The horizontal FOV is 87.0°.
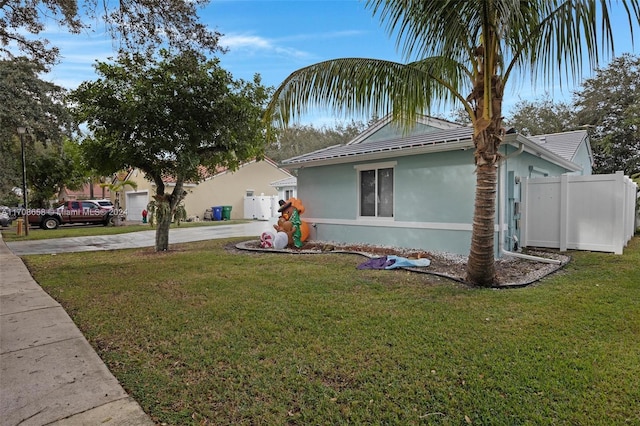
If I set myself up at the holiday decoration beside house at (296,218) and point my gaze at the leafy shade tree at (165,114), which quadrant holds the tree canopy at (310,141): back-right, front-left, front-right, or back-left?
back-right

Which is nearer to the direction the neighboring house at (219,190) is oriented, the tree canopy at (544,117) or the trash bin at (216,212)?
the trash bin

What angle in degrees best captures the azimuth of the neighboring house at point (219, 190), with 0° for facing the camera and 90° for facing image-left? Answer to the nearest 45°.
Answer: approximately 45°

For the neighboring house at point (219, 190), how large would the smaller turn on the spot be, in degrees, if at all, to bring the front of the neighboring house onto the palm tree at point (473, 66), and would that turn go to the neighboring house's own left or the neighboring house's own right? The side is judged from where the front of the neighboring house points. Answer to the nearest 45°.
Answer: approximately 45° to the neighboring house's own left

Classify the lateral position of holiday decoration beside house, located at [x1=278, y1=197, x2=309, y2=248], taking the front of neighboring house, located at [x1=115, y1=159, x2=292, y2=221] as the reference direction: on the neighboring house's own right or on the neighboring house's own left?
on the neighboring house's own left

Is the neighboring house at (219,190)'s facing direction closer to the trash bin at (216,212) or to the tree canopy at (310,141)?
the trash bin

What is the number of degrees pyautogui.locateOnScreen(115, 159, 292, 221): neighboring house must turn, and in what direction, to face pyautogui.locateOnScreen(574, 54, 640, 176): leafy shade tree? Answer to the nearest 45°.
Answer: approximately 90° to its left

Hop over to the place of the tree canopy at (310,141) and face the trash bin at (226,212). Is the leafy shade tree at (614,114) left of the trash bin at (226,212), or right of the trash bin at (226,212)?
left

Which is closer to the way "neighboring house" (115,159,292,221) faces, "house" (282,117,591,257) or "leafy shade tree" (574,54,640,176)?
the house

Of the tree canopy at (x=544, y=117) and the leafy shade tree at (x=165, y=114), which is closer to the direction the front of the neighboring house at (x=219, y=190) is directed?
the leafy shade tree

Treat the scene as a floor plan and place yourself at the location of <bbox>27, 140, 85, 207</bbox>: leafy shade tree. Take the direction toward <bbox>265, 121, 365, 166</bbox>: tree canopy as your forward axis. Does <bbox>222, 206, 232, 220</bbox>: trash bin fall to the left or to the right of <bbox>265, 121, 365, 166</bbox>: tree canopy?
right

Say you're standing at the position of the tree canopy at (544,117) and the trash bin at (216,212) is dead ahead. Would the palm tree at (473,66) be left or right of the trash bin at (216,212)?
left

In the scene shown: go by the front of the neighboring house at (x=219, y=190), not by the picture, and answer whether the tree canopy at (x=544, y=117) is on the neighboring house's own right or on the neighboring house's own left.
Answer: on the neighboring house's own left

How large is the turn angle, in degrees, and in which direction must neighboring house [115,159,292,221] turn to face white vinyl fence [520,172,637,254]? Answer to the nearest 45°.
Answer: approximately 45° to its left
